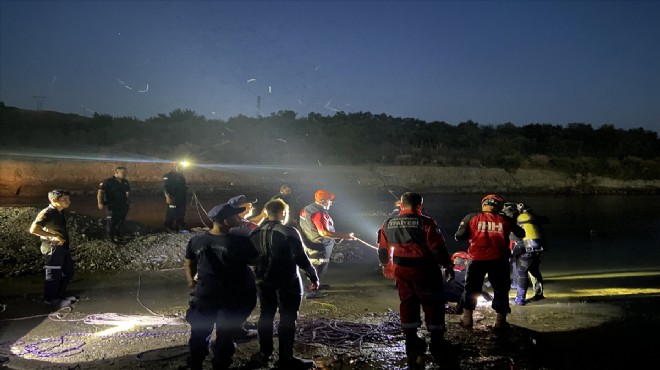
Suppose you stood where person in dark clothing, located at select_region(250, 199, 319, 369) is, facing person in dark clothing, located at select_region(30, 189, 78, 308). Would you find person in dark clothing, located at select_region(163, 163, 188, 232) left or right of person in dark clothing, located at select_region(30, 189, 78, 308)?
right

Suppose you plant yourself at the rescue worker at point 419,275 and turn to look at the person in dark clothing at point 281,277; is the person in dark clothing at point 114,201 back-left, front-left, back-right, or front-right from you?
front-right

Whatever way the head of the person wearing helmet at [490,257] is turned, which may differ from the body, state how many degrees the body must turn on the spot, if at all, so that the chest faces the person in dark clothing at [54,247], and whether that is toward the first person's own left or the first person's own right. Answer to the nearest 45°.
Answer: approximately 90° to the first person's own left

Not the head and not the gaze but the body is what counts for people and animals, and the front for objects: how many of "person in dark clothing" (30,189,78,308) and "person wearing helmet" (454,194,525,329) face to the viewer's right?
1

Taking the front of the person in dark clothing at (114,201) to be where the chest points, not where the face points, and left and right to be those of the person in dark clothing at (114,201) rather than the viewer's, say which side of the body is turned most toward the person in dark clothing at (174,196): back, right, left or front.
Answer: left

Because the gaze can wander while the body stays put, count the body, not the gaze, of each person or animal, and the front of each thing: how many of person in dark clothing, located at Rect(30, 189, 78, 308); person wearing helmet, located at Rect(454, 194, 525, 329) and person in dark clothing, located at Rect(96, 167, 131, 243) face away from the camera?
1

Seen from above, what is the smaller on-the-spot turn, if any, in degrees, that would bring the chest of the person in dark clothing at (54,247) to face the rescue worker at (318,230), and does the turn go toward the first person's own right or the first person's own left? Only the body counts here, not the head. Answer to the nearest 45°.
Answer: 0° — they already face them

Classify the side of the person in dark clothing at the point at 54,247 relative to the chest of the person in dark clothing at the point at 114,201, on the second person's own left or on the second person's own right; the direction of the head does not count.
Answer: on the second person's own right

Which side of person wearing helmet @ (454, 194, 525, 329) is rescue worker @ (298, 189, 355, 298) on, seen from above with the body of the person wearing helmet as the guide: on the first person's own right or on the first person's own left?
on the first person's own left

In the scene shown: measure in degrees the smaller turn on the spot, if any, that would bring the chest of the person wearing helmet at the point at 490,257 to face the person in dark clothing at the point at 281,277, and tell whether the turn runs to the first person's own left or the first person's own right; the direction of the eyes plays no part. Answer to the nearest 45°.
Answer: approximately 135° to the first person's own left

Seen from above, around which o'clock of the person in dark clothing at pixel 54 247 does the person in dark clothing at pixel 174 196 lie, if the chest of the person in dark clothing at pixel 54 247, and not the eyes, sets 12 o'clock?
the person in dark clothing at pixel 174 196 is roughly at 10 o'clock from the person in dark clothing at pixel 54 247.

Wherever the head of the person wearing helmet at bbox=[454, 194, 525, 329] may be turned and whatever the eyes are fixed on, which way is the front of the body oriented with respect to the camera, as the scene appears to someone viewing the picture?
away from the camera

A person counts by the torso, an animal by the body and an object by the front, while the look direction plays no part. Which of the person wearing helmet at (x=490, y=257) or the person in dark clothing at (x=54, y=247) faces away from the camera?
the person wearing helmet

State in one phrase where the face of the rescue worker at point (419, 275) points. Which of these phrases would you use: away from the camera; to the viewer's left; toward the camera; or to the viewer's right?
away from the camera

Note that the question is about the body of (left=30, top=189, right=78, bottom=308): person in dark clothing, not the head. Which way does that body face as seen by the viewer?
to the viewer's right

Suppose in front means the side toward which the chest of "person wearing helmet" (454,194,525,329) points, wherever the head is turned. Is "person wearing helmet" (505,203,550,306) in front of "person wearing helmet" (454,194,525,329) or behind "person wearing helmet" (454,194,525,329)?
in front

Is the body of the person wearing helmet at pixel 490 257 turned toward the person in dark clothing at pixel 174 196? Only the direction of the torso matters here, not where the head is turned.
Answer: no
